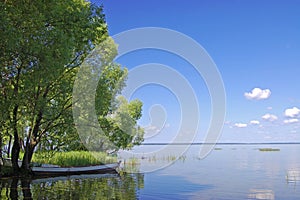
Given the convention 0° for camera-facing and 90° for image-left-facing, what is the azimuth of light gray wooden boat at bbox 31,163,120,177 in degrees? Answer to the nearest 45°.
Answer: approximately 270°
